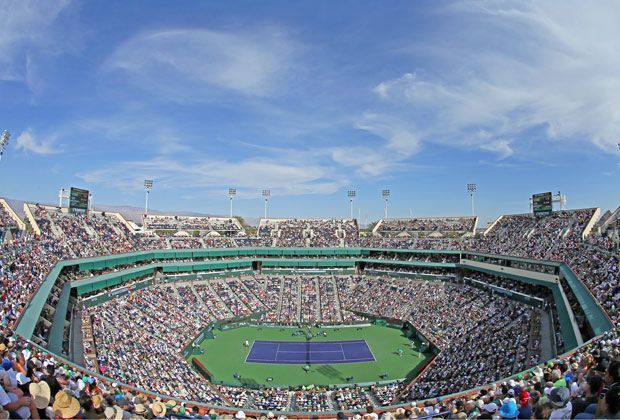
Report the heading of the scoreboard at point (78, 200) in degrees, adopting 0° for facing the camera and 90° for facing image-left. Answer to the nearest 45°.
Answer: approximately 315°

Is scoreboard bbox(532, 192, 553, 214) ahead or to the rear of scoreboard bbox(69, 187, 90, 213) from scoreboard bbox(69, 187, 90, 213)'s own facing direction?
ahead

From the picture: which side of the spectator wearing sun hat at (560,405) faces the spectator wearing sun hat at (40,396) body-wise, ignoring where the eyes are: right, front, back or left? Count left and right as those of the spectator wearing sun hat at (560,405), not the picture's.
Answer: left

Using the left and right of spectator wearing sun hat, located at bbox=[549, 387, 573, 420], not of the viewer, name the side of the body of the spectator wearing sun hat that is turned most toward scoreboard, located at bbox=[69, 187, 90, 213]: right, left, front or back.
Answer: front

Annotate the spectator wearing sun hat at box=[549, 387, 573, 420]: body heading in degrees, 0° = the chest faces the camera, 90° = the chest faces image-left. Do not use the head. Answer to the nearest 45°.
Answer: approximately 135°

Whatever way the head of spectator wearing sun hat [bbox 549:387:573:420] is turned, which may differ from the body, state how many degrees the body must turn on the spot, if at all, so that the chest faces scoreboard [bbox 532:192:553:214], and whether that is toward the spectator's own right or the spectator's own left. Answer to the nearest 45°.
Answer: approximately 45° to the spectator's own right

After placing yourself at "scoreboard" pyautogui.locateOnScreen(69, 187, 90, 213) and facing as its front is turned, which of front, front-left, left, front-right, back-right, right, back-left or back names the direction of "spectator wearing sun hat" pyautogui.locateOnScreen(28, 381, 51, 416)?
front-right
